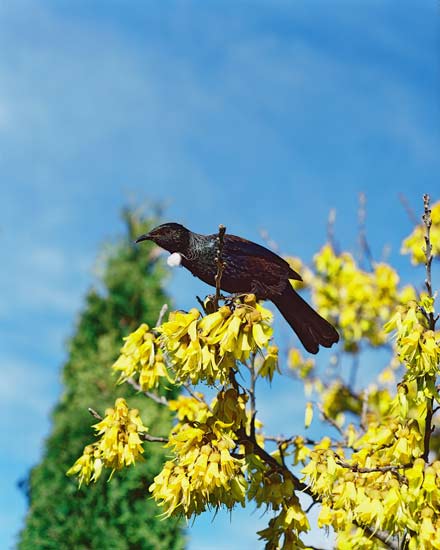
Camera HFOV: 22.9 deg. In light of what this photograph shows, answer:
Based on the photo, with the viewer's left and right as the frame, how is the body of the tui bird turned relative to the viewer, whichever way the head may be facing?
facing to the left of the viewer

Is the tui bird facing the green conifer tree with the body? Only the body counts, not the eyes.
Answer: no
